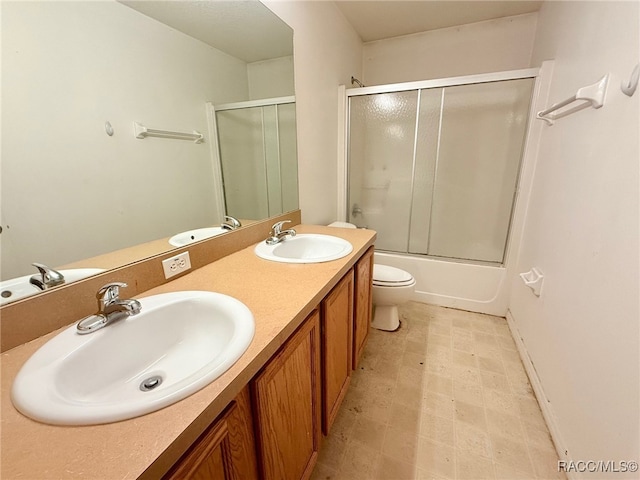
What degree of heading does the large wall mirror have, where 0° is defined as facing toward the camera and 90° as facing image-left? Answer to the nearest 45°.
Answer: approximately 315°

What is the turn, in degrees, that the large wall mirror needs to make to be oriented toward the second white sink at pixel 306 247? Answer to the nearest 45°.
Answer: approximately 45° to its left

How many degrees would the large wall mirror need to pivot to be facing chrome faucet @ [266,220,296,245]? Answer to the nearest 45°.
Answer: approximately 90° to its left

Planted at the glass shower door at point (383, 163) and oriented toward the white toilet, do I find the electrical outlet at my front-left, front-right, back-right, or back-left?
front-right

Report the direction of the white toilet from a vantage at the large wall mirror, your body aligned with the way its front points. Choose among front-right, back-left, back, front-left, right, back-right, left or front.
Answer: front-left

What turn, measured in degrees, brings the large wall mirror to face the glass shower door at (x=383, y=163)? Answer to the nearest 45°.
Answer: approximately 90° to its left

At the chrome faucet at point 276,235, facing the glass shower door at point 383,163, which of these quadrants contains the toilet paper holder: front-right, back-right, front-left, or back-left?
front-right
